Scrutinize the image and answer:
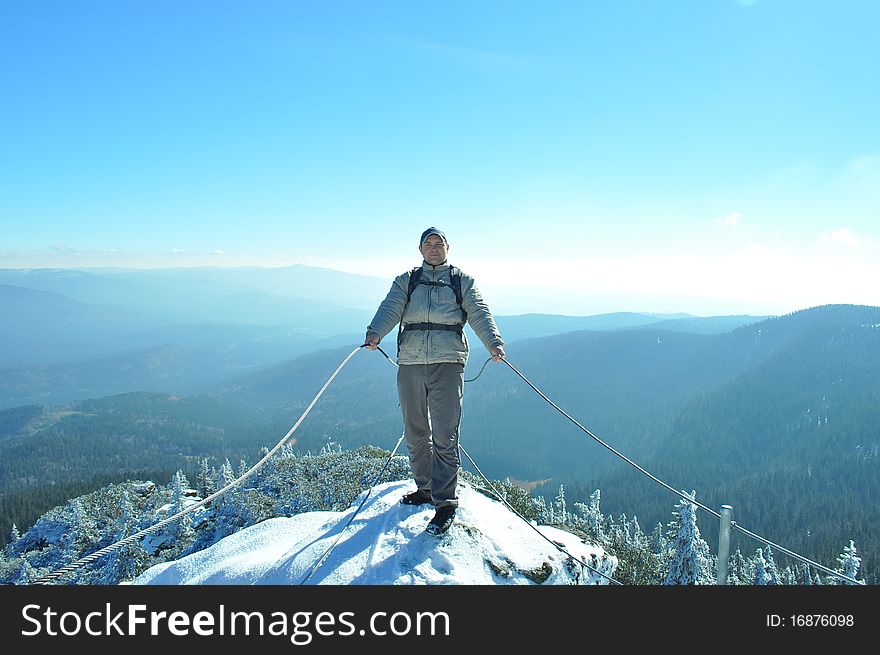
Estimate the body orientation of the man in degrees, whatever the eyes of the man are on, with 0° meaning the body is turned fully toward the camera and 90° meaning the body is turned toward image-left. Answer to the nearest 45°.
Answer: approximately 0°

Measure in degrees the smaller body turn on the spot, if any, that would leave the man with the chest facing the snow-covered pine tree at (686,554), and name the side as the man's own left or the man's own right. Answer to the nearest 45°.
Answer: approximately 135° to the man's own left

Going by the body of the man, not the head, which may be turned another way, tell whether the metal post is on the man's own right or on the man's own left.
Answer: on the man's own left
